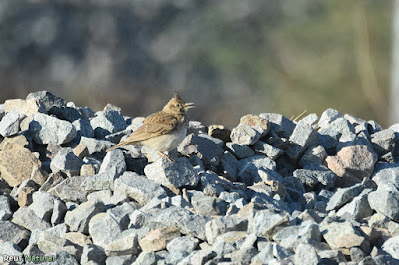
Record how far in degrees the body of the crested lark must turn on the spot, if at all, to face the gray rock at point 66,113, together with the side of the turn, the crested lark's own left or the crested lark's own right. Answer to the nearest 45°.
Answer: approximately 135° to the crested lark's own left

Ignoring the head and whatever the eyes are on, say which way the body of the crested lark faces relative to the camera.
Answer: to the viewer's right

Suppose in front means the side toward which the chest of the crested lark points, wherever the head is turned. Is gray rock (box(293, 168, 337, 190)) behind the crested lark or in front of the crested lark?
in front

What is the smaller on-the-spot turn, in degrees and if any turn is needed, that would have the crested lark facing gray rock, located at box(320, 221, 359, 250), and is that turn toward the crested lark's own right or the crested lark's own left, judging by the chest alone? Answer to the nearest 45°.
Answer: approximately 45° to the crested lark's own right

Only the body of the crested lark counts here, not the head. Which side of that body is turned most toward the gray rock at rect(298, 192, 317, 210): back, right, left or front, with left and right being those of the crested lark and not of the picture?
front

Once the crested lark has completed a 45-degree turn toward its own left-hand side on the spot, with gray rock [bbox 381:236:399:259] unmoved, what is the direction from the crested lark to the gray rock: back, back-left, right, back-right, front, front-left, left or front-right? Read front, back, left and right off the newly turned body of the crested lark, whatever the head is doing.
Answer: right

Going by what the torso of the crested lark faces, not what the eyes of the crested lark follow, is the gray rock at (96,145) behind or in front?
behind
